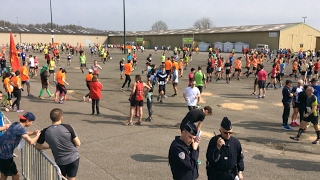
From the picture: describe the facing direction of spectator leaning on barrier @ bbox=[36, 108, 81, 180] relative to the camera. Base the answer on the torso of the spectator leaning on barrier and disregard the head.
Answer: away from the camera

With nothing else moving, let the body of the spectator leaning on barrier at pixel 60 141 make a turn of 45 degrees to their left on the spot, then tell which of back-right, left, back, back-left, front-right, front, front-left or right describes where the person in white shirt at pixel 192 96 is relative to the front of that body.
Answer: right

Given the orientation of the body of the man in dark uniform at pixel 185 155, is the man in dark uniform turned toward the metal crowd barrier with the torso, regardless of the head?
no

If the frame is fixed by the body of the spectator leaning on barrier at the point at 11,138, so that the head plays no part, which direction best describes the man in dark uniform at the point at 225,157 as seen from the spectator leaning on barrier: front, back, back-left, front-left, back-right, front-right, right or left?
front-right

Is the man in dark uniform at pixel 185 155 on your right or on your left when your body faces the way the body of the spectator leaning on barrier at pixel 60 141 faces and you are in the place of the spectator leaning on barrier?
on your right

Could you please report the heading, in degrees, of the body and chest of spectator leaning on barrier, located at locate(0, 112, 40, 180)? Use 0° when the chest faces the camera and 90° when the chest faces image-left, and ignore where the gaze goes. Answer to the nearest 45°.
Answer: approximately 270°

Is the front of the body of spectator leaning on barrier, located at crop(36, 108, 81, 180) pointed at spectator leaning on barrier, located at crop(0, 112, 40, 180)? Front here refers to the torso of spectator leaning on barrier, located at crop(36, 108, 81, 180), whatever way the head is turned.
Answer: no

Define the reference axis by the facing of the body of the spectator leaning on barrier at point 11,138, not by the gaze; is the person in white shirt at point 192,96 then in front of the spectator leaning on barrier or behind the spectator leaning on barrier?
in front
